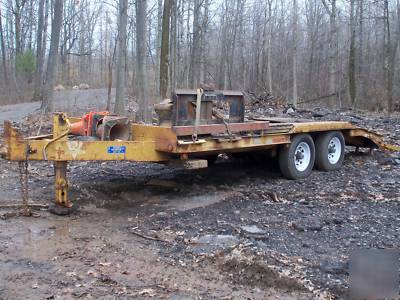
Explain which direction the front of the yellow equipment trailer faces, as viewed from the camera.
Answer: facing the viewer and to the left of the viewer

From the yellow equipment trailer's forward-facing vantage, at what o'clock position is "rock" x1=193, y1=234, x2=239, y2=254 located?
The rock is roughly at 10 o'clock from the yellow equipment trailer.

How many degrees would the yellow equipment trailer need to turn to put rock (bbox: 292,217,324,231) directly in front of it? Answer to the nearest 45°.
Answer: approximately 90° to its left

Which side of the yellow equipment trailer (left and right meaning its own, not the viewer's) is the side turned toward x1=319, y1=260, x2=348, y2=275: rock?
left
